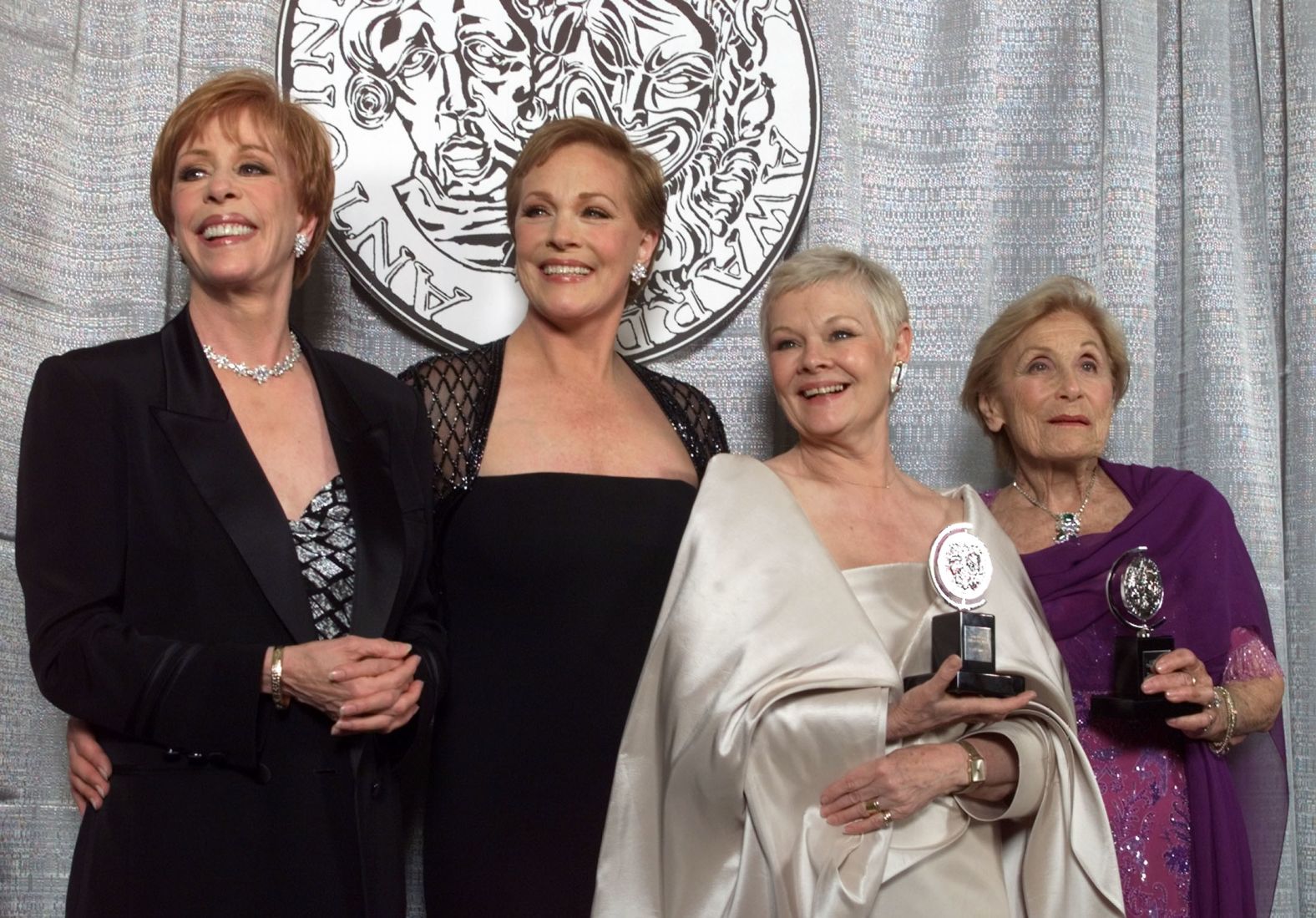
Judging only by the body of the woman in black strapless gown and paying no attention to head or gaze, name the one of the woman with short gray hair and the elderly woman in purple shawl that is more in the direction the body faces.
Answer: the woman with short gray hair

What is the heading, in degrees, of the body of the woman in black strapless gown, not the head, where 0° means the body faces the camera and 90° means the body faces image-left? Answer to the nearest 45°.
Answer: approximately 0°

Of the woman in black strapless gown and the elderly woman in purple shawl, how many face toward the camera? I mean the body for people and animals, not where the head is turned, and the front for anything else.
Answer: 2

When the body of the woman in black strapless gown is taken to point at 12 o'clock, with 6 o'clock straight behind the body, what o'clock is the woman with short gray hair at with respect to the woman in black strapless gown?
The woman with short gray hair is roughly at 10 o'clock from the woman in black strapless gown.

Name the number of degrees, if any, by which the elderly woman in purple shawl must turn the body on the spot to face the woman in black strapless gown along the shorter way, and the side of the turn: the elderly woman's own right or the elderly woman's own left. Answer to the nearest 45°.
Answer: approximately 45° to the elderly woman's own right

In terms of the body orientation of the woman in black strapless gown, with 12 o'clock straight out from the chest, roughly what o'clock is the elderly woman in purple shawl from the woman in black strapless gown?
The elderly woman in purple shawl is roughly at 9 o'clock from the woman in black strapless gown.

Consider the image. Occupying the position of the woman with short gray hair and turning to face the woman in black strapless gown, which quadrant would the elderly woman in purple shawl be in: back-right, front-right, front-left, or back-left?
back-right
